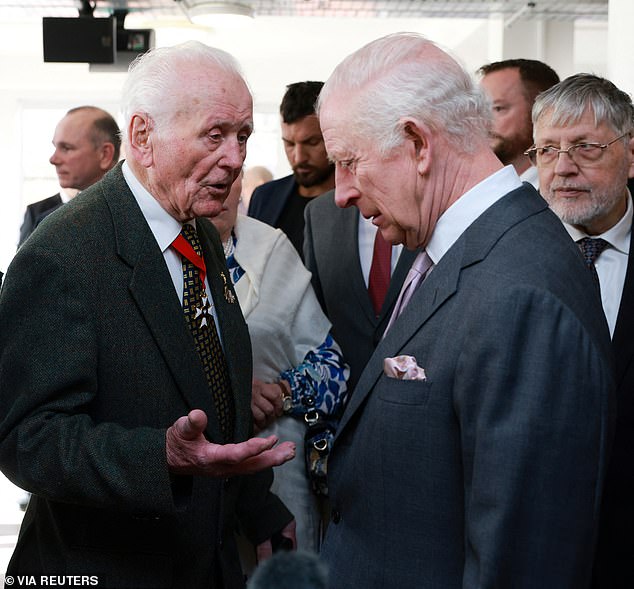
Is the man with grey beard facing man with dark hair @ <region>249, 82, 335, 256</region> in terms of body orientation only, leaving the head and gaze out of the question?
no

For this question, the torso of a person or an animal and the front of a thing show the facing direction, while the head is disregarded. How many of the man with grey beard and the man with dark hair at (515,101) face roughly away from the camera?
0

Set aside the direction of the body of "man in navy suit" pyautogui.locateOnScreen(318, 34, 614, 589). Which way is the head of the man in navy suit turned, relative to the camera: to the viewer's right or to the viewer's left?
to the viewer's left

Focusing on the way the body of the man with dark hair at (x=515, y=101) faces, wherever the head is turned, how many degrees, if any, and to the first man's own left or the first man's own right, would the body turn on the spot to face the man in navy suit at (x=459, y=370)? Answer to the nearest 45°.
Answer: approximately 45° to the first man's own left

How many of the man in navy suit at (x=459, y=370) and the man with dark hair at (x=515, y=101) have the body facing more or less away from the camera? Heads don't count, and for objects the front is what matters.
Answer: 0

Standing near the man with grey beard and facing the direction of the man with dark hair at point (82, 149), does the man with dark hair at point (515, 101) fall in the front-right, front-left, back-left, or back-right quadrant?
front-right

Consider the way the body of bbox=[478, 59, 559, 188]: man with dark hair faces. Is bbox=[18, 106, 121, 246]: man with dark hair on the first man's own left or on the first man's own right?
on the first man's own right

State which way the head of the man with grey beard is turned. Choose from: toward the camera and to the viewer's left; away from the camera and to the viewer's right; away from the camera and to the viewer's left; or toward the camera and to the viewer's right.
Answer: toward the camera and to the viewer's left

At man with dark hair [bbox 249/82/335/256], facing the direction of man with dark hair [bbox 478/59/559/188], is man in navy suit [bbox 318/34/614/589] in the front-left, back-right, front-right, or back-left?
front-right

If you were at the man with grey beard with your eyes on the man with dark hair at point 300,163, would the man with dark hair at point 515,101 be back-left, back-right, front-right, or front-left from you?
front-right

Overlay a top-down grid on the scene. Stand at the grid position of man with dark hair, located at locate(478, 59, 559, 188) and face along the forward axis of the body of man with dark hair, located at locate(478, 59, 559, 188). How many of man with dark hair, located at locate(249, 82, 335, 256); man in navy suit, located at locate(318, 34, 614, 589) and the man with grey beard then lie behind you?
0

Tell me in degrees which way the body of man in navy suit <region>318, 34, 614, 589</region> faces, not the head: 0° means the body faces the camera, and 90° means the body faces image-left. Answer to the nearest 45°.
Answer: approximately 90°

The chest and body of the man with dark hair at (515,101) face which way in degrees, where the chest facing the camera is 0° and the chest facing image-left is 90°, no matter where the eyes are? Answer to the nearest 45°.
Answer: approximately 45°

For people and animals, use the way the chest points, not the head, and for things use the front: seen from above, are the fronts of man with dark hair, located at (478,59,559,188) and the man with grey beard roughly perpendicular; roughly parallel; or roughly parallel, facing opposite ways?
roughly parallel
